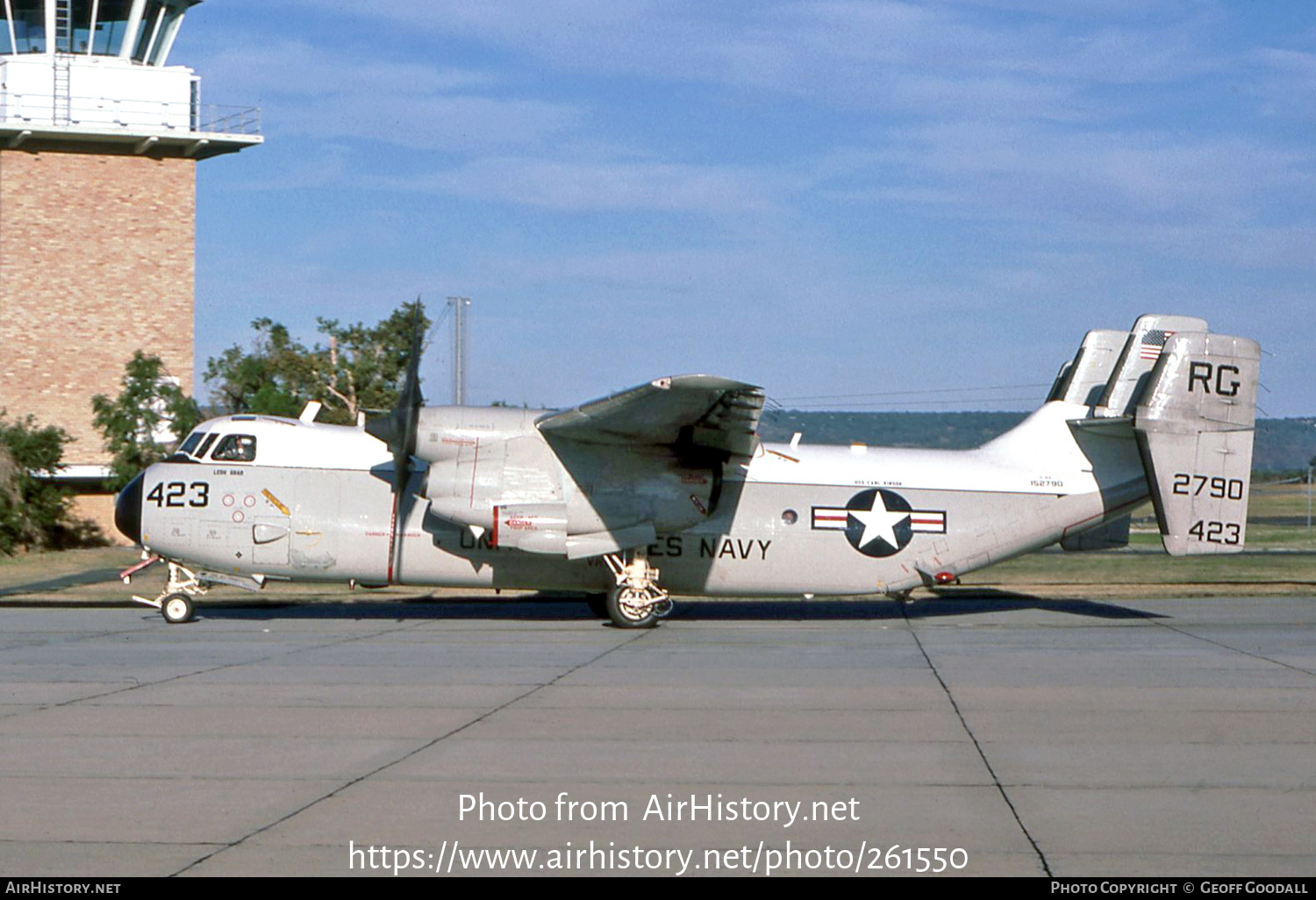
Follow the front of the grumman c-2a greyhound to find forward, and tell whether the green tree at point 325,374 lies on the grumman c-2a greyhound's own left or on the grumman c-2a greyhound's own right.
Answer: on the grumman c-2a greyhound's own right

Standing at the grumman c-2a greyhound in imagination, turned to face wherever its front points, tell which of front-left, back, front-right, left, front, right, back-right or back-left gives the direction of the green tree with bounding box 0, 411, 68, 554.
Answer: front-right

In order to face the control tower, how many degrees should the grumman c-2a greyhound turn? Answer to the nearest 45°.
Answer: approximately 45° to its right

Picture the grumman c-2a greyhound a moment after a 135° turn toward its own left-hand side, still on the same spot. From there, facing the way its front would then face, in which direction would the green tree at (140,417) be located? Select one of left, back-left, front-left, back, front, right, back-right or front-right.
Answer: back

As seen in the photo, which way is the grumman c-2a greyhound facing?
to the viewer's left
